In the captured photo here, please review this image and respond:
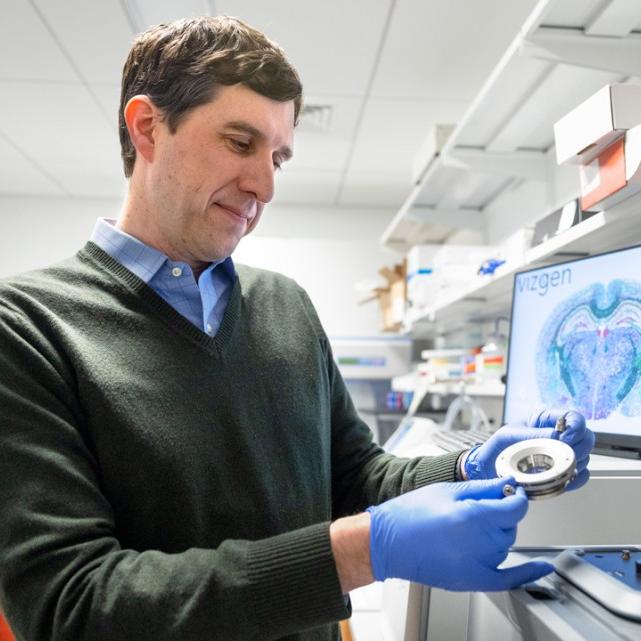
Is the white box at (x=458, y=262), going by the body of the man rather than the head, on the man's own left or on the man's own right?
on the man's own left

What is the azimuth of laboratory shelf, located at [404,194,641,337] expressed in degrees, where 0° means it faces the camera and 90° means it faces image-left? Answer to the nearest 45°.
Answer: approximately 45°

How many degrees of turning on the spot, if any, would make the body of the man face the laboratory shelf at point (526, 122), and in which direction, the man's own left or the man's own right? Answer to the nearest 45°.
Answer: approximately 90° to the man's own left

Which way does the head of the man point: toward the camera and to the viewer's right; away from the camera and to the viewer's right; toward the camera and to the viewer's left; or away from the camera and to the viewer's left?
toward the camera and to the viewer's right

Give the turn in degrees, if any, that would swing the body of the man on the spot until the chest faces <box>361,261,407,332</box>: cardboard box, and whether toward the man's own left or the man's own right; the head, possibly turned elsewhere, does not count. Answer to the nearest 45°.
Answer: approximately 135° to the man's own left

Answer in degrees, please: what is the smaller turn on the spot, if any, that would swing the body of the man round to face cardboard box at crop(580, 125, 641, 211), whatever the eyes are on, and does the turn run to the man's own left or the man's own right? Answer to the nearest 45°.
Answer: approximately 45° to the man's own left

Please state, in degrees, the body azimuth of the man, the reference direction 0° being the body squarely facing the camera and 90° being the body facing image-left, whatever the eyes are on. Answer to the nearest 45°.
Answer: approximately 315°
